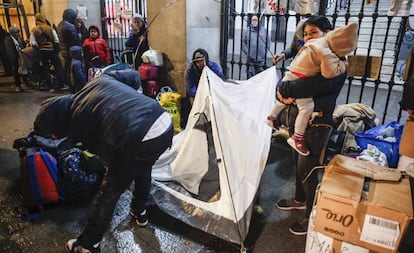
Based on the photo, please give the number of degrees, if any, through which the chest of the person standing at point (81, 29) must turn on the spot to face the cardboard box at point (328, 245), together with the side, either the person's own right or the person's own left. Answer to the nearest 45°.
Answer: approximately 45° to the person's own left

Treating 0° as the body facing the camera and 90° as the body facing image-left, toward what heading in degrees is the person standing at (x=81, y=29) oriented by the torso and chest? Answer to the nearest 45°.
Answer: approximately 45°

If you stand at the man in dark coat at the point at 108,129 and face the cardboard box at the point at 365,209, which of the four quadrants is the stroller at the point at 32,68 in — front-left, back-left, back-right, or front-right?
back-left

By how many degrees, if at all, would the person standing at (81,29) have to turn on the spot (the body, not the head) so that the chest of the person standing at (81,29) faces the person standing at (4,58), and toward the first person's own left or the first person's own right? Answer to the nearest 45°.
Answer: approximately 90° to the first person's own right

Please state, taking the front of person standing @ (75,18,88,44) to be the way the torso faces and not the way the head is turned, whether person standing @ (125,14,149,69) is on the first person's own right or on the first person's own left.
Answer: on the first person's own left

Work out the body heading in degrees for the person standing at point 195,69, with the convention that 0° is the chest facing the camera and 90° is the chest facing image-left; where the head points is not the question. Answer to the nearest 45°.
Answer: approximately 0°

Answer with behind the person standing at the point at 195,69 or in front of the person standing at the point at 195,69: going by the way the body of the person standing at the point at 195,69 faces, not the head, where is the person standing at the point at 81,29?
behind

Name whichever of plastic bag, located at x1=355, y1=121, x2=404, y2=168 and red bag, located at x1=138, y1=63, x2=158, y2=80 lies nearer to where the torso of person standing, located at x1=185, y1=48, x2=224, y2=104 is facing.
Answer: the plastic bag
